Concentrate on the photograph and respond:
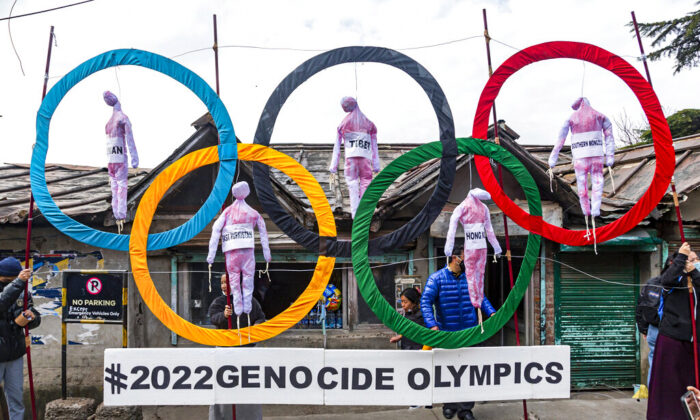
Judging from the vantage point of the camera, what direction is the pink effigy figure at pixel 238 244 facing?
facing the viewer

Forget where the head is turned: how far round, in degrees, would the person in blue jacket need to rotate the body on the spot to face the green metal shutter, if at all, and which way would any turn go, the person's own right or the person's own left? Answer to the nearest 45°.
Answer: approximately 90° to the person's own left

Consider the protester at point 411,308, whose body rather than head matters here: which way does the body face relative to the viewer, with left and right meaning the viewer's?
facing the viewer and to the left of the viewer

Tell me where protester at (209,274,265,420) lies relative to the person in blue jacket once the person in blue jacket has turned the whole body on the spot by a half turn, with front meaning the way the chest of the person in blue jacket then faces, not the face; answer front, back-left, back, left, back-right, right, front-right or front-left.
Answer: front-left

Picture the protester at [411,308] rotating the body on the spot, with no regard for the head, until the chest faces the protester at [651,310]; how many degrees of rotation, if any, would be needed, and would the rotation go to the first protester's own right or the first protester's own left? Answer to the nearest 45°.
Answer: approximately 135° to the first protester's own left

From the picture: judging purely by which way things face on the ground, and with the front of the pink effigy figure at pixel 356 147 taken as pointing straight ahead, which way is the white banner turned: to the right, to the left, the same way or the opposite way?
the same way

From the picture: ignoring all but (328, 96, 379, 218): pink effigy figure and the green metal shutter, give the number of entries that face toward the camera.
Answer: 2

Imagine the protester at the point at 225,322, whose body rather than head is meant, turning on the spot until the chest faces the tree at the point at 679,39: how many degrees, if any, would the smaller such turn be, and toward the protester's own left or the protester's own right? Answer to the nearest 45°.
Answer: approximately 135° to the protester's own left

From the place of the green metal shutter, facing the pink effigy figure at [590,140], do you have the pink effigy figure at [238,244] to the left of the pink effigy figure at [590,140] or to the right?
right

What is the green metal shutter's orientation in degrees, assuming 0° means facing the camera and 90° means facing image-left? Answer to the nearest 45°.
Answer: approximately 0°

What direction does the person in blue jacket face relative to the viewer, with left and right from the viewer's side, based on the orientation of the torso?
facing the viewer and to the right of the viewer

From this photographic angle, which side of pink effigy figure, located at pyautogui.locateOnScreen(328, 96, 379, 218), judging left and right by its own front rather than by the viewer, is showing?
front

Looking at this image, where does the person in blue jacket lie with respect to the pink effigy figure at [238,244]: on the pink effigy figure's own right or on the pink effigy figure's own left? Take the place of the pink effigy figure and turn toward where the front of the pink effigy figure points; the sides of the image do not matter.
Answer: on the pink effigy figure's own left

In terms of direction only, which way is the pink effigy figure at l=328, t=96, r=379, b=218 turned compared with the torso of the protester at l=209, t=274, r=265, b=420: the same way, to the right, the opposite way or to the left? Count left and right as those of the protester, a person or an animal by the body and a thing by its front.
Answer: the same way
